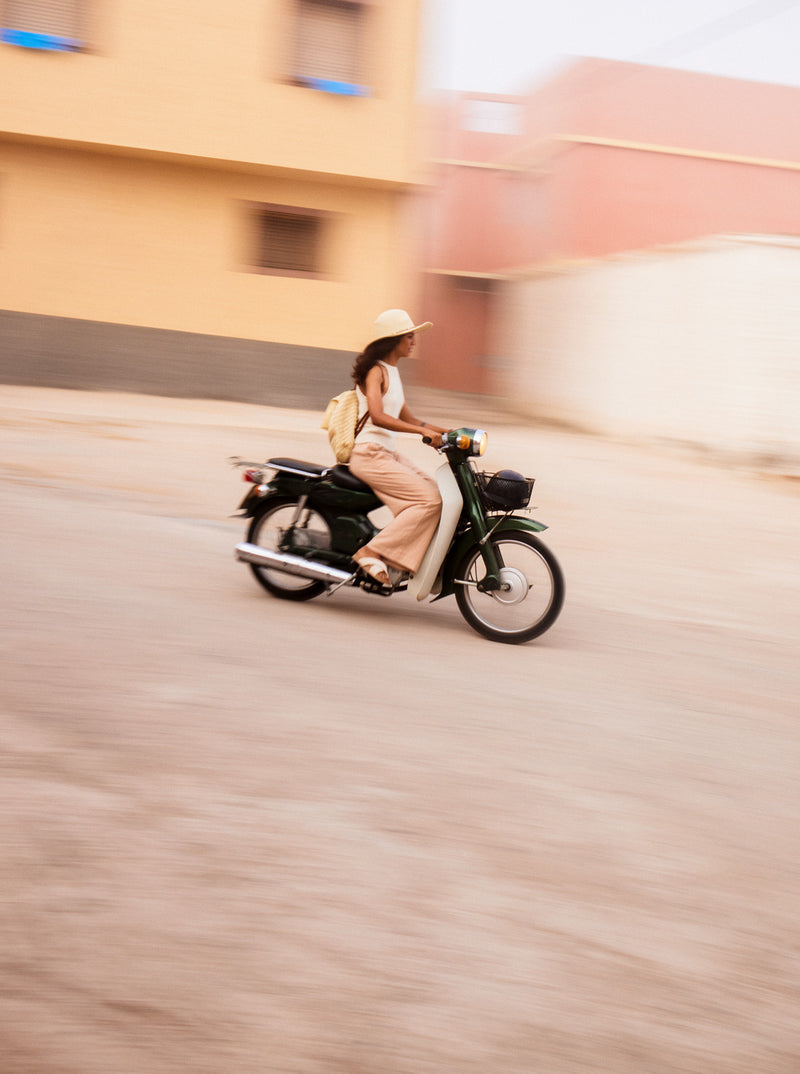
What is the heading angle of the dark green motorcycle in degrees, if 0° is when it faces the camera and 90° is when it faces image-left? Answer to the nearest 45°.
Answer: approximately 270°

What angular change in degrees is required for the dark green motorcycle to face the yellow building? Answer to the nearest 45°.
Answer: approximately 90° to its left

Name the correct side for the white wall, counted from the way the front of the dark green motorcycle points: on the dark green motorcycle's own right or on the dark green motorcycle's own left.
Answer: on the dark green motorcycle's own left
